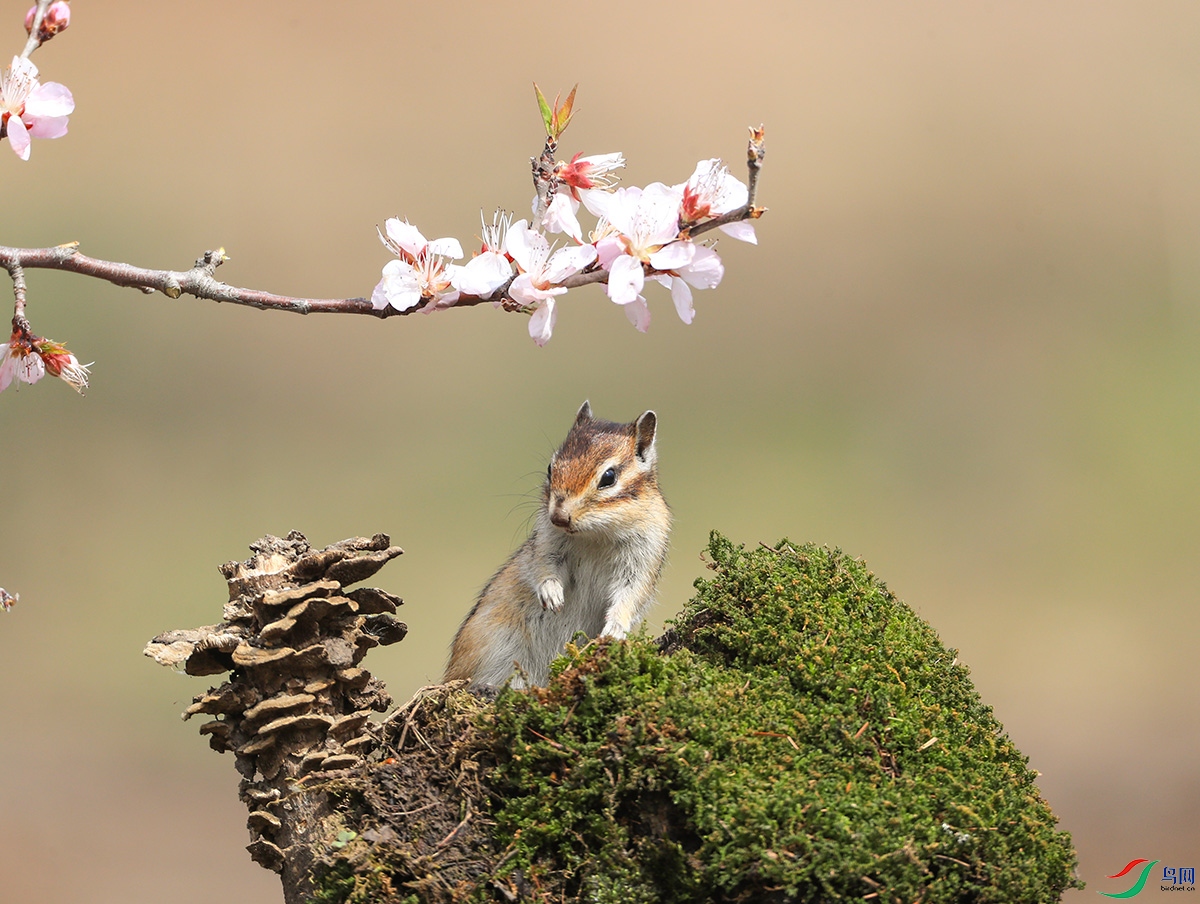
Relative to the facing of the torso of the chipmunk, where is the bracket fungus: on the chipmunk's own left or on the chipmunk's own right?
on the chipmunk's own right

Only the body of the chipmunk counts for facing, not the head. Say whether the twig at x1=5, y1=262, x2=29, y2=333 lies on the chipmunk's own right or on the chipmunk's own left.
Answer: on the chipmunk's own right
